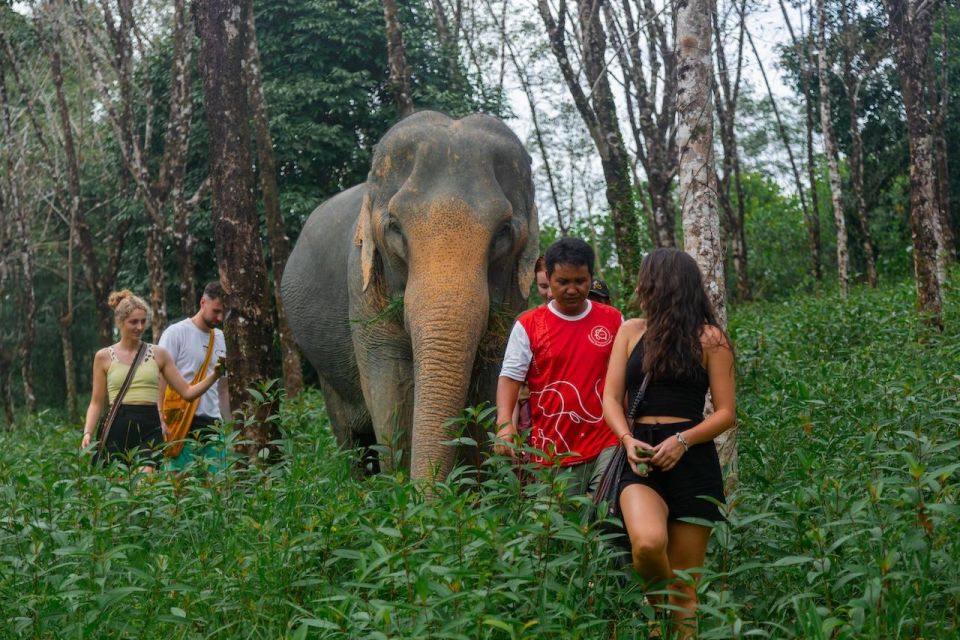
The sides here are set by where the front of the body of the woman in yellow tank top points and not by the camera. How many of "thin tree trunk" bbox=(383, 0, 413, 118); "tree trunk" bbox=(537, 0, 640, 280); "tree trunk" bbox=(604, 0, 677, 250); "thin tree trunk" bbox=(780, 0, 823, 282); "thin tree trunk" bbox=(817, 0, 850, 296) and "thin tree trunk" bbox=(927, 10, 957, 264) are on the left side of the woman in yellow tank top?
6

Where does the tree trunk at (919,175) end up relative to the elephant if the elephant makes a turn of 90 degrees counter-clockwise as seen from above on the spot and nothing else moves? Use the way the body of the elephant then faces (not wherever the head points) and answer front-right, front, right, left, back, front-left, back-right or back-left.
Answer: front

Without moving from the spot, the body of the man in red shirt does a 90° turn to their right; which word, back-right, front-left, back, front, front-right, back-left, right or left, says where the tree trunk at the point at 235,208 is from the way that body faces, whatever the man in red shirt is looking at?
front-right

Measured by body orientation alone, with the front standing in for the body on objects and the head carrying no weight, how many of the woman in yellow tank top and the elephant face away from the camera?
0

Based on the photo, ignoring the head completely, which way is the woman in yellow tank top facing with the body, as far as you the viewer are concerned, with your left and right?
facing the viewer and to the right of the viewer

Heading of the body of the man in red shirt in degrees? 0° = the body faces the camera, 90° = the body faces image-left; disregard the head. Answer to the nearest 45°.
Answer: approximately 0°

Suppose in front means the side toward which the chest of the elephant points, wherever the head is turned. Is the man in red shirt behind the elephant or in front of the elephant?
in front

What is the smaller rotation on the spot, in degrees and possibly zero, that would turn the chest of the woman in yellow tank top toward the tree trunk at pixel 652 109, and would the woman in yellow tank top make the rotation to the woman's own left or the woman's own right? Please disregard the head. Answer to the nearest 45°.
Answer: approximately 90° to the woman's own left

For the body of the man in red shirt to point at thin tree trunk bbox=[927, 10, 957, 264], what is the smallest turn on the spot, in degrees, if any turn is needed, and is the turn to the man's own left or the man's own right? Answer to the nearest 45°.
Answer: approximately 135° to the man's own left

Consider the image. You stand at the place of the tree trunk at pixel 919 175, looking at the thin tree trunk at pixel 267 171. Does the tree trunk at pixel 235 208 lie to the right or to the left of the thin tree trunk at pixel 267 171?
left
